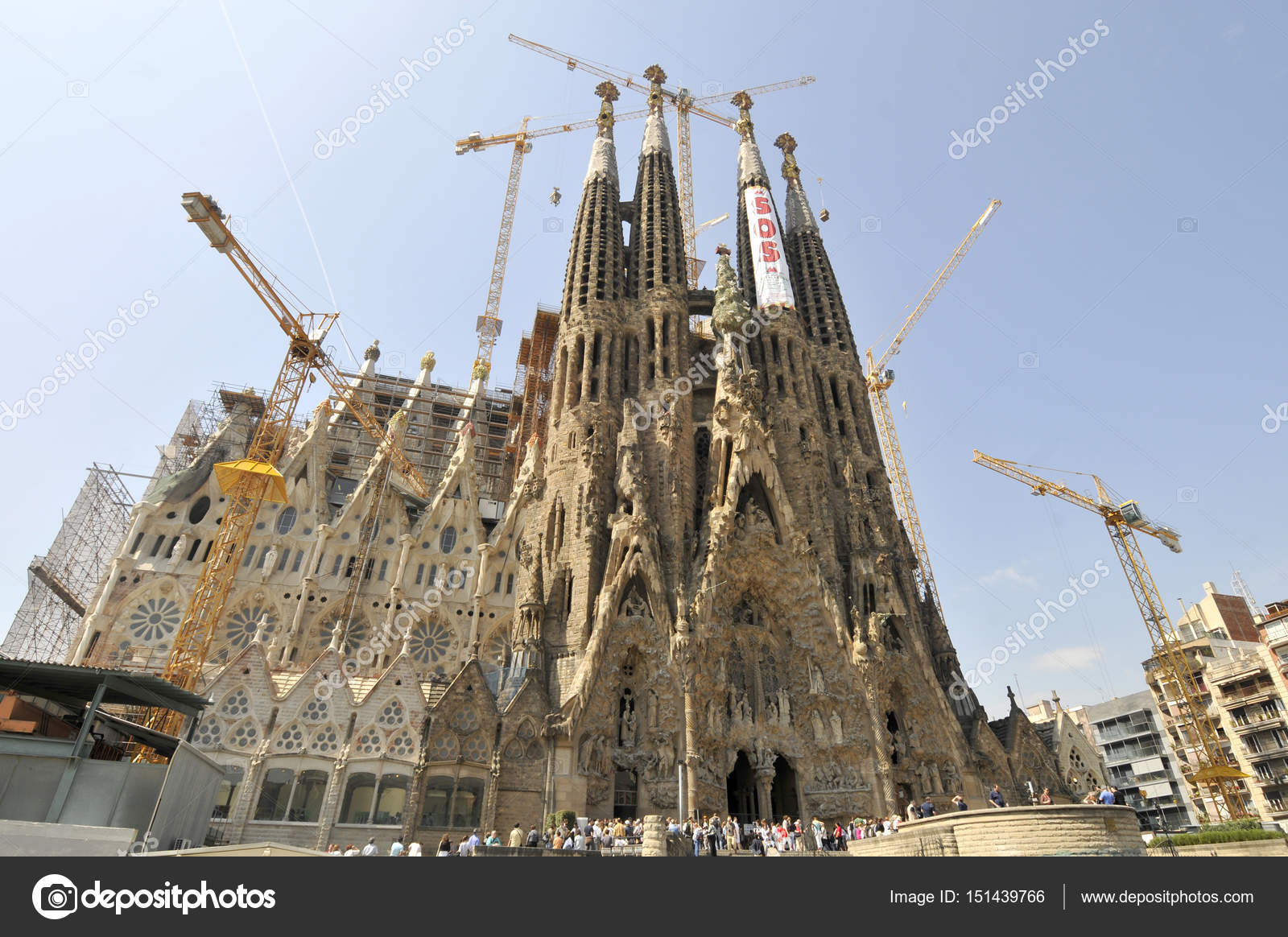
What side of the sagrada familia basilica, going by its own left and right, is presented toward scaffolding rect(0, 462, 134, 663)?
right

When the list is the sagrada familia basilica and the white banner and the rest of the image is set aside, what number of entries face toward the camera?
2

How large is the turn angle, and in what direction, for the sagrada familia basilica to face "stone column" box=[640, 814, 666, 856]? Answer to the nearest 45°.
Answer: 0° — it already faces it

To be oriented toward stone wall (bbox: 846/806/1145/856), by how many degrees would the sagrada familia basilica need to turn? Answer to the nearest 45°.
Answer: approximately 45° to its left
